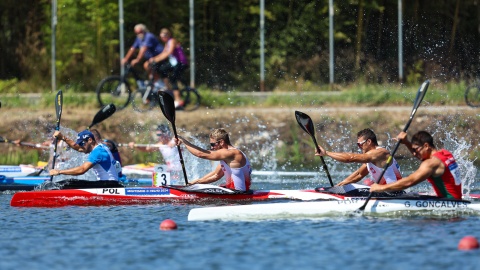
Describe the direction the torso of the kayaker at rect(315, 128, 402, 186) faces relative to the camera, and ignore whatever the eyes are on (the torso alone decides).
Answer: to the viewer's left

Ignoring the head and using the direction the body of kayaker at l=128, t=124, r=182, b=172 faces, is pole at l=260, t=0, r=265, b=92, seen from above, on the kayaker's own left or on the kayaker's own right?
on the kayaker's own right

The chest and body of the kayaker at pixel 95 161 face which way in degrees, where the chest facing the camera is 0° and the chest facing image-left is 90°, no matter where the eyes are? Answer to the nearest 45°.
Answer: approximately 90°

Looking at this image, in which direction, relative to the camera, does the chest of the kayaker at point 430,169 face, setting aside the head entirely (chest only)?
to the viewer's left

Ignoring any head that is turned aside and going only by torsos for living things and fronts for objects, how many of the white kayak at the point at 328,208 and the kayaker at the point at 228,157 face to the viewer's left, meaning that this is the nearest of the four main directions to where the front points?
2

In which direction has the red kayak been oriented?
to the viewer's left
